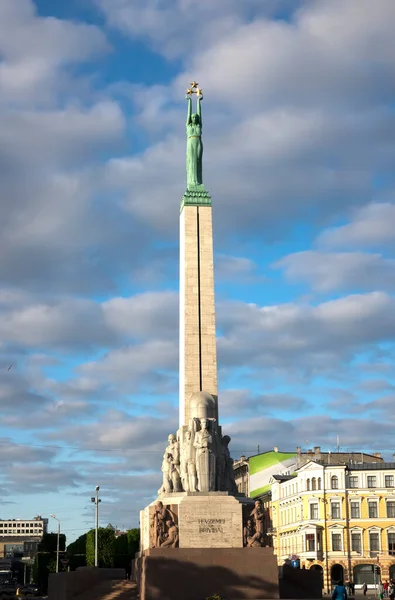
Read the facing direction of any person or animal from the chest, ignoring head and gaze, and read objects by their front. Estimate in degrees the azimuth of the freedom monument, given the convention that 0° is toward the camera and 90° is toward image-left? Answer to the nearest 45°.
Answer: approximately 0°
